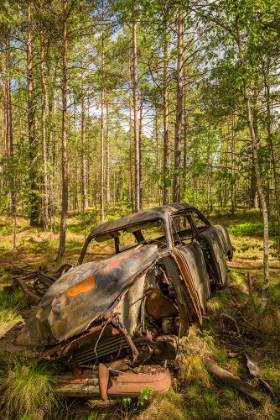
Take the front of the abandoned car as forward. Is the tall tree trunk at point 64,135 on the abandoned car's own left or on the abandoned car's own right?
on the abandoned car's own right

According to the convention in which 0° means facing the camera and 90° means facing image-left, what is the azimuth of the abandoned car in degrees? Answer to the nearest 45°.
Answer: approximately 45°

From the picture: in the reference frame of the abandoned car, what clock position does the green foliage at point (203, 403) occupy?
The green foliage is roughly at 8 o'clock from the abandoned car.

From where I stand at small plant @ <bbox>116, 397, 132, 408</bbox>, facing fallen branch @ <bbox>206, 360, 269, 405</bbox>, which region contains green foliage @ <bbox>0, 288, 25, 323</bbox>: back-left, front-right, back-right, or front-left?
back-left

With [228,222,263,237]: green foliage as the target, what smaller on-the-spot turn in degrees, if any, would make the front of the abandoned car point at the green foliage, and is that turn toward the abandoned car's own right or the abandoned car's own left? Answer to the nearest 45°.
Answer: approximately 180°
